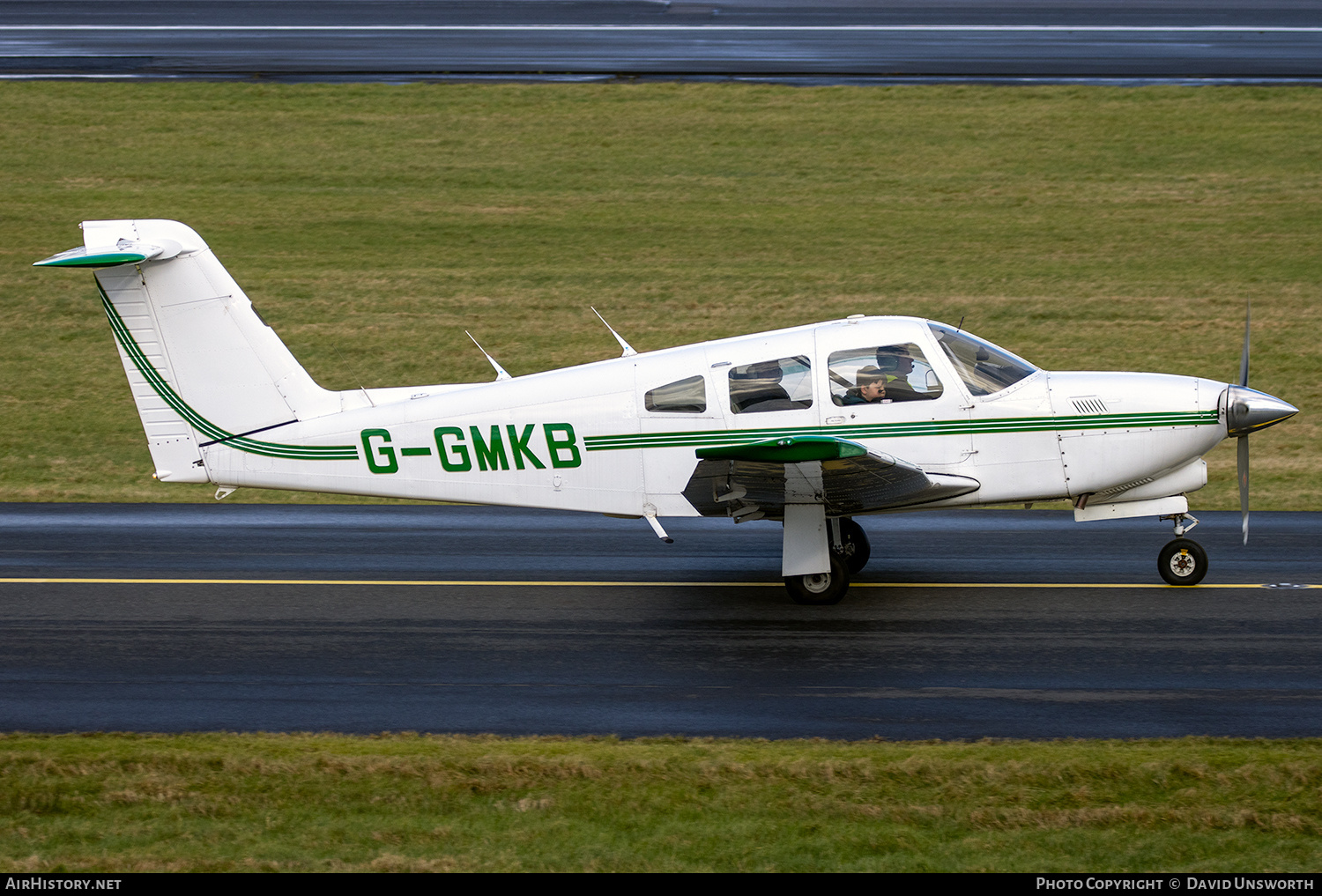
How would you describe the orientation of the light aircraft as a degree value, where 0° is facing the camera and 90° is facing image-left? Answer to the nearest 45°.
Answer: approximately 270°

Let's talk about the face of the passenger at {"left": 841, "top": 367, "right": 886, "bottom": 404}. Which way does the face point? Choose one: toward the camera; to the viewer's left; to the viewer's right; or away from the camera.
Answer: to the viewer's right

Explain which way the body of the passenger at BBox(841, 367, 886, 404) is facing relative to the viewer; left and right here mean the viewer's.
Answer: facing to the right of the viewer

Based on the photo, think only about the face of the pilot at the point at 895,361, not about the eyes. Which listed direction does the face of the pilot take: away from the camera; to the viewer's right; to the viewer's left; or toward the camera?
to the viewer's right

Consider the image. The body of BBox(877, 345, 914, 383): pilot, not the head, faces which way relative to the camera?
to the viewer's right

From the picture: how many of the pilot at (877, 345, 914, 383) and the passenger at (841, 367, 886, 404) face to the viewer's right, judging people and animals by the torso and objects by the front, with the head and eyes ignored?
2
